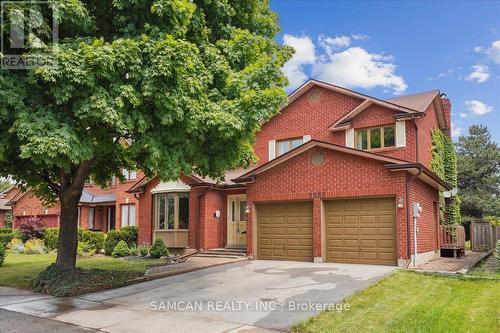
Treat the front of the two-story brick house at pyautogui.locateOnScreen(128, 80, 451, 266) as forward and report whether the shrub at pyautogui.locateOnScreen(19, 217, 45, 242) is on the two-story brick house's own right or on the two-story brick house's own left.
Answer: on the two-story brick house's own right

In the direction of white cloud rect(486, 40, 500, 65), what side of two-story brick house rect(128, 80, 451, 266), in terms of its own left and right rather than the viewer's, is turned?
back

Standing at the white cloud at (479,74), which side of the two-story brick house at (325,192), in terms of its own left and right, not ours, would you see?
back

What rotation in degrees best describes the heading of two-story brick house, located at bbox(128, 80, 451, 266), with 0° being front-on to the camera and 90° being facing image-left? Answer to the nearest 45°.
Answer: approximately 45°
